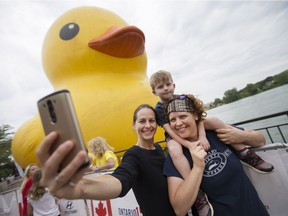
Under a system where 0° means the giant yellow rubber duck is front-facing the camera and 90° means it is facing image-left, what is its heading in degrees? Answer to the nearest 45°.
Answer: approximately 315°

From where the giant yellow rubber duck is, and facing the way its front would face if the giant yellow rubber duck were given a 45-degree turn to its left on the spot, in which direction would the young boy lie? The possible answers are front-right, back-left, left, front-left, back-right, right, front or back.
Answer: right

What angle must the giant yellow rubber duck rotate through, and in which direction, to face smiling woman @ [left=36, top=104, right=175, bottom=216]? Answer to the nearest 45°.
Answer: approximately 45° to its right

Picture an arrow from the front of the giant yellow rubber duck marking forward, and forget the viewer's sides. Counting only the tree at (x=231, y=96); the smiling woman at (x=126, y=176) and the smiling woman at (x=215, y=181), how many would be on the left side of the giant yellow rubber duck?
1

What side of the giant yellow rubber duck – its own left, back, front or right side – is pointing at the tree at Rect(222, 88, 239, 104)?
left

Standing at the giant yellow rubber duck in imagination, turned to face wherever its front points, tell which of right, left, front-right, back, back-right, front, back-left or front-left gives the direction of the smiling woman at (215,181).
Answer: front-right
